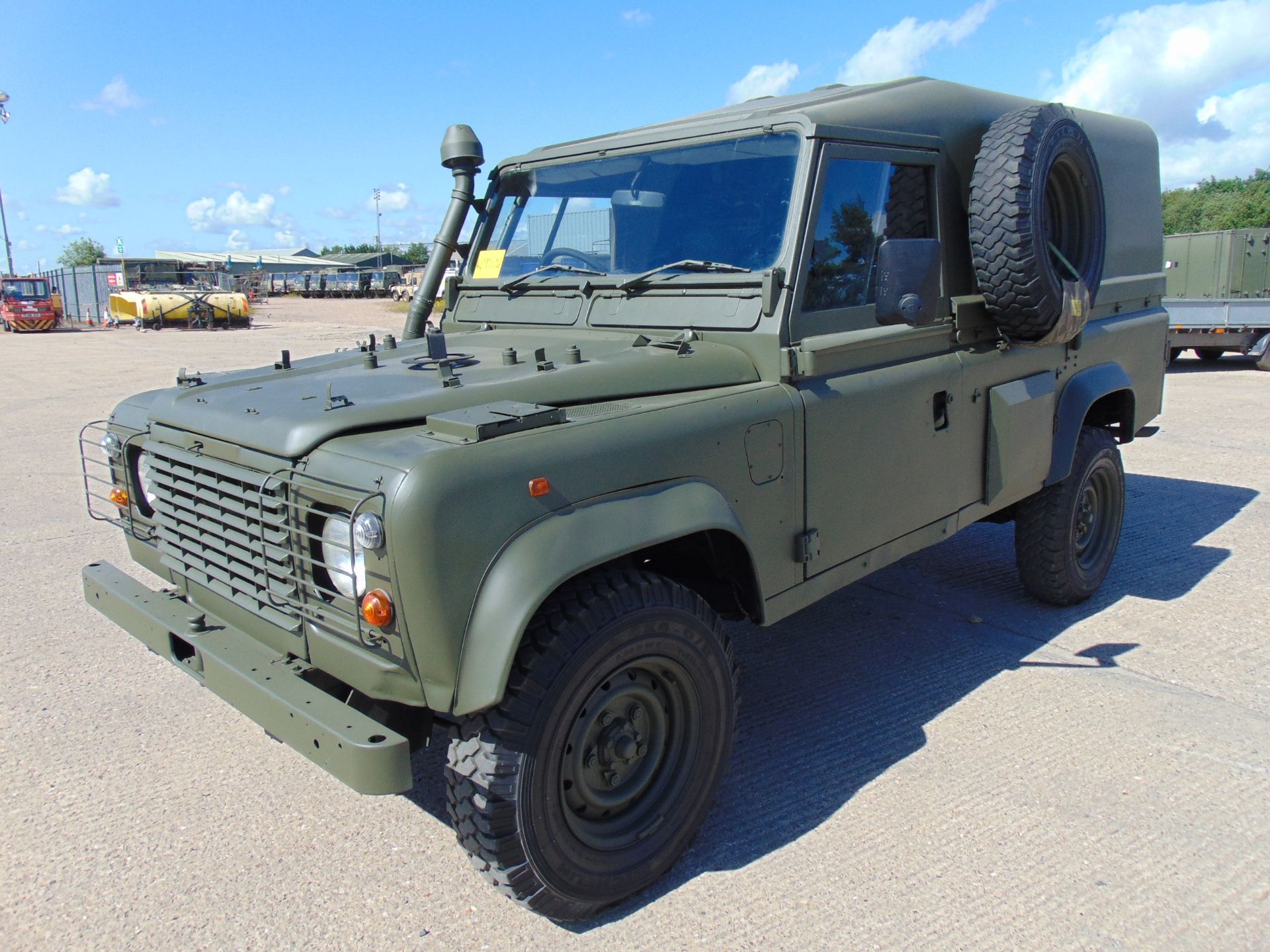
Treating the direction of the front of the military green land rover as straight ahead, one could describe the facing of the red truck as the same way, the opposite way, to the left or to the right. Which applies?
to the left

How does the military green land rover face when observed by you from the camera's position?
facing the viewer and to the left of the viewer

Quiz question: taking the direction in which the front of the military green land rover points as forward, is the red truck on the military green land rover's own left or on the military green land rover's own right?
on the military green land rover's own right

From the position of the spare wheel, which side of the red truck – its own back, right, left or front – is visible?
front

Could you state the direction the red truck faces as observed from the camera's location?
facing the viewer

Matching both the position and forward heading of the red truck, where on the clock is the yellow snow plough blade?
The yellow snow plough blade is roughly at 10 o'clock from the red truck.

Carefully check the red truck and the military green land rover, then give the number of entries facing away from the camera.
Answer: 0
